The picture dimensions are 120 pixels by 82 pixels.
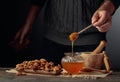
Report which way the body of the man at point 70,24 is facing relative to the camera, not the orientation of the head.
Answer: toward the camera

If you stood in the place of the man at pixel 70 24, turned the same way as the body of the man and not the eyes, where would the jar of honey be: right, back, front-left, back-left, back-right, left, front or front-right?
front

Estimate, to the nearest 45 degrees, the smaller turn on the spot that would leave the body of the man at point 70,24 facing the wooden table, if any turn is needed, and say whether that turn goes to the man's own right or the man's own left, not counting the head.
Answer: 0° — they already face it
